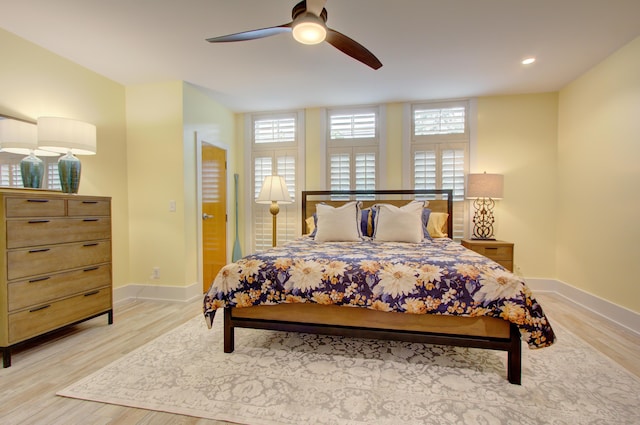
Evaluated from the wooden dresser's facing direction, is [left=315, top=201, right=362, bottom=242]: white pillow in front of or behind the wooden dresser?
in front

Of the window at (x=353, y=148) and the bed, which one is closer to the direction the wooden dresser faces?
the bed

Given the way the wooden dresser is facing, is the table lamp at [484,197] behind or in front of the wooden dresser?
in front

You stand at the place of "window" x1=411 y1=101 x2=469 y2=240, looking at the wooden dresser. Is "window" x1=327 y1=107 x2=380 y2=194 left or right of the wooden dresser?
right

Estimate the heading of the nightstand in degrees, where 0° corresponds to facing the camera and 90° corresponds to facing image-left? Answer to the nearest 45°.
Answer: approximately 0°

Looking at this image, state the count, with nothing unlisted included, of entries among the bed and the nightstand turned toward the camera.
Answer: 2

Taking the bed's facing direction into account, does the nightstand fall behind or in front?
behind

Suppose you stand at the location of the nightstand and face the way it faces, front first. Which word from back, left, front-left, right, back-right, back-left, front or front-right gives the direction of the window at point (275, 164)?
right

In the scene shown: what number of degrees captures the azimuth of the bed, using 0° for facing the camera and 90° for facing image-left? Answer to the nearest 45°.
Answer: approximately 0°

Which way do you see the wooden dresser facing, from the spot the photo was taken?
facing the viewer and to the right of the viewer

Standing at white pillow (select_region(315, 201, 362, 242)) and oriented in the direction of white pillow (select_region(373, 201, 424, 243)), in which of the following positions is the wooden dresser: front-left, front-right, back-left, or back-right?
back-right
